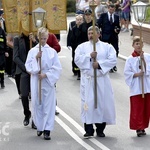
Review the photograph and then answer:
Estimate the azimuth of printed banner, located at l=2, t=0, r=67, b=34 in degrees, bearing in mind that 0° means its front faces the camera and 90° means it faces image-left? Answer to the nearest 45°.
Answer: approximately 0°

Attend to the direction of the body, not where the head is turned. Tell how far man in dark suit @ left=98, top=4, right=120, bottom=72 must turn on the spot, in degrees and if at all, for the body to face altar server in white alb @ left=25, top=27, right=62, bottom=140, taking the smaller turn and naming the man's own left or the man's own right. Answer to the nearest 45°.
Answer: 0° — they already face them

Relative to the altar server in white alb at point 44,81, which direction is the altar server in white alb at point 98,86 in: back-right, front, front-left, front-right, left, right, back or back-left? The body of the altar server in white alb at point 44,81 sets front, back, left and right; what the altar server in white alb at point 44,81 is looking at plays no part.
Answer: left

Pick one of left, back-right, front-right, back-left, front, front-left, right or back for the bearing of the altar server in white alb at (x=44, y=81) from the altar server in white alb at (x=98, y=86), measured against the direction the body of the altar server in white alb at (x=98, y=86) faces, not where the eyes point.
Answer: right

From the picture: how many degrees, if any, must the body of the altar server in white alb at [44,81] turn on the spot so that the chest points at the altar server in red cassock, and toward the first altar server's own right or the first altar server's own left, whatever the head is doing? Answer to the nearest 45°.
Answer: approximately 90° to the first altar server's own left

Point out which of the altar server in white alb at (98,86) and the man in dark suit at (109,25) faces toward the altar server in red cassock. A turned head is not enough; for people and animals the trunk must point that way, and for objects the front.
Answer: the man in dark suit

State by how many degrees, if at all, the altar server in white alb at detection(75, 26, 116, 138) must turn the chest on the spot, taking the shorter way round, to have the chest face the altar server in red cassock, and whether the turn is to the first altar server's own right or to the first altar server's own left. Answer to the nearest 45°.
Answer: approximately 90° to the first altar server's own left

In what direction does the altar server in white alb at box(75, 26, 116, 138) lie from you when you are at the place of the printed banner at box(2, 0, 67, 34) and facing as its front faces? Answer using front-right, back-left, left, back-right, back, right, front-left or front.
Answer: front-left
